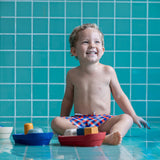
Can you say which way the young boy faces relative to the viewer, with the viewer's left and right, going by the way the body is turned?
facing the viewer

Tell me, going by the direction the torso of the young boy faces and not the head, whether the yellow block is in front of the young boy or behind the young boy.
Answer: in front
